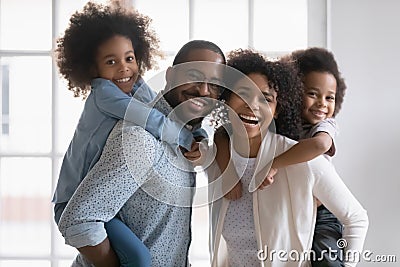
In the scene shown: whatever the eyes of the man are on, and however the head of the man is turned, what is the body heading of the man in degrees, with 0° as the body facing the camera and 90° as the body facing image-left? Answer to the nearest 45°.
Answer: approximately 315°
